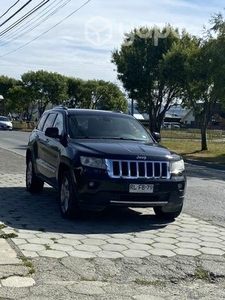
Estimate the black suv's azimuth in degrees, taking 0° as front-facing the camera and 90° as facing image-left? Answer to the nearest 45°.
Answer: approximately 315°

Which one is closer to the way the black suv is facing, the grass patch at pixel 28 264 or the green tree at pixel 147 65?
the grass patch

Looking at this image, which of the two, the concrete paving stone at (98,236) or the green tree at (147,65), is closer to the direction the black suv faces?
the concrete paving stone

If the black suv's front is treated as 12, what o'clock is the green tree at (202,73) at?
The green tree is roughly at 8 o'clock from the black suv.

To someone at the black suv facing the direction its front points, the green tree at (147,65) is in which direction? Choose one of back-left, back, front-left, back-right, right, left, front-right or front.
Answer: back-left

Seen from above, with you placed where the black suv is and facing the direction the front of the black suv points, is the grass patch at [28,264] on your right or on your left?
on your right

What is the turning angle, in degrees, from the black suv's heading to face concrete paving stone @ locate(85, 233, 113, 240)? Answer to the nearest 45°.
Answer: approximately 45° to its right

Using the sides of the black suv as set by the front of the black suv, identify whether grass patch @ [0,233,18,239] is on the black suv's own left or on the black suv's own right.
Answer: on the black suv's own right

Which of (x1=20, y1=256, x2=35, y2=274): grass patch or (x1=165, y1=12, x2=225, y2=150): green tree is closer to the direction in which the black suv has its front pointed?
the grass patch

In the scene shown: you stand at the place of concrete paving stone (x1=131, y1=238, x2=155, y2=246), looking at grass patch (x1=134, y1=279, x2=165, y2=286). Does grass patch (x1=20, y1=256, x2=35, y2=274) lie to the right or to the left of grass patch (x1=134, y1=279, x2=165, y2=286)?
right

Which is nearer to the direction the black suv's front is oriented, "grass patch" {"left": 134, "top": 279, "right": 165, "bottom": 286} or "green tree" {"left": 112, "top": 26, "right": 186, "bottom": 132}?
the grass patch

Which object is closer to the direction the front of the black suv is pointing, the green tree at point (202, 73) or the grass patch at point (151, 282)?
the grass patch

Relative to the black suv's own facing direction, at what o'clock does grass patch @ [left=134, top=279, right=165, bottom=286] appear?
The grass patch is roughly at 1 o'clock from the black suv.
